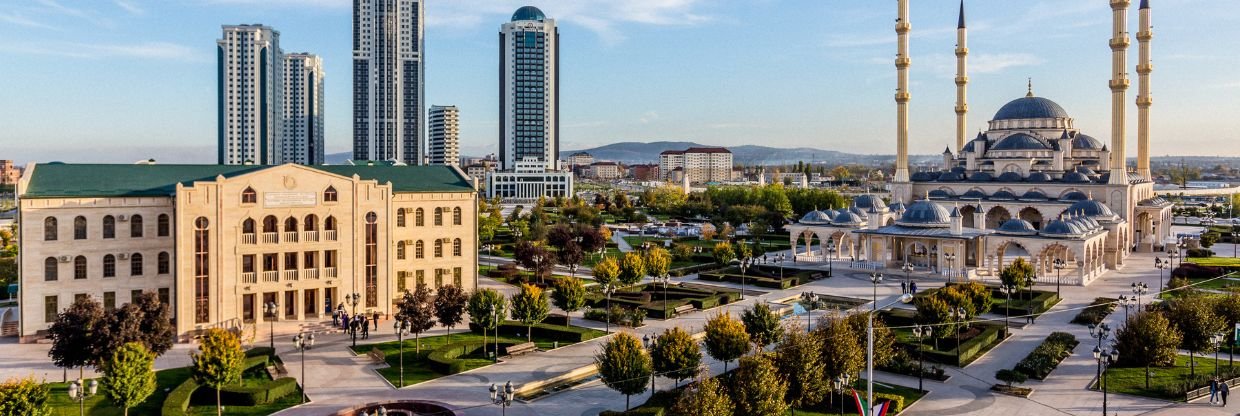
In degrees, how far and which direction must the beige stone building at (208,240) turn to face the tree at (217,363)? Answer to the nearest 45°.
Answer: approximately 45° to its right

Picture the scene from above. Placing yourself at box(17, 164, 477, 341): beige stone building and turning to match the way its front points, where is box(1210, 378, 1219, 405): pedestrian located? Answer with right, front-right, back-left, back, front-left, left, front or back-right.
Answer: front

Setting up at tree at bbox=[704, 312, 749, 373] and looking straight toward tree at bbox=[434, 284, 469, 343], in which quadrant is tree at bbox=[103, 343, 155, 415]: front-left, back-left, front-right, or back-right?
front-left

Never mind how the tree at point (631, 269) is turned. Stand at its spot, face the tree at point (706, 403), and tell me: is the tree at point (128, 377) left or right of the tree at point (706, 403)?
right

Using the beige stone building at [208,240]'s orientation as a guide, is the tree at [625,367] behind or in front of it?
in front

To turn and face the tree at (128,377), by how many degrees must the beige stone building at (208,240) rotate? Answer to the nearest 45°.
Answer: approximately 45° to its right

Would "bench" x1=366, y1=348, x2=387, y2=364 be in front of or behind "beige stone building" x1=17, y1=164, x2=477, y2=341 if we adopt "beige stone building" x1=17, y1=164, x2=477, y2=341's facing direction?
in front

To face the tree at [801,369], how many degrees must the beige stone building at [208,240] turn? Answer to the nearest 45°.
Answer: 0° — it already faces it

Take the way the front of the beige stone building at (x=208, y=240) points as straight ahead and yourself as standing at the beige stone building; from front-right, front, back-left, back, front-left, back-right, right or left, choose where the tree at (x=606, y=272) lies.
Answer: front-left

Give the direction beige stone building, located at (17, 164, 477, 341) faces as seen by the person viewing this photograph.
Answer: facing the viewer and to the right of the viewer

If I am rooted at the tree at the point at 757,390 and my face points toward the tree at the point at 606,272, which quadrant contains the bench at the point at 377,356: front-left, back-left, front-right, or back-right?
front-left

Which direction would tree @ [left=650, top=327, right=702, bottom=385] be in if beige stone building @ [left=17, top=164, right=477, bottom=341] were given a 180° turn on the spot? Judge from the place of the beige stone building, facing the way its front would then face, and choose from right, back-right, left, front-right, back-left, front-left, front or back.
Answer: back

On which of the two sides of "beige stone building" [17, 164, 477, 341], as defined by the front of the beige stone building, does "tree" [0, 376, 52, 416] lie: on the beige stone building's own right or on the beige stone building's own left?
on the beige stone building's own right
